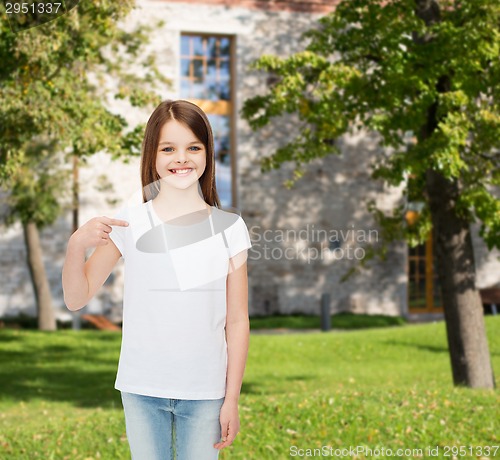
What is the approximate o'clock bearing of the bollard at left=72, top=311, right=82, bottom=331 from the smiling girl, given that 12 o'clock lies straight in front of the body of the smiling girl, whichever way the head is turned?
The bollard is roughly at 6 o'clock from the smiling girl.

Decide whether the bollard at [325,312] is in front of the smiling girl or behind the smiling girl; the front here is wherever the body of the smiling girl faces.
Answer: behind

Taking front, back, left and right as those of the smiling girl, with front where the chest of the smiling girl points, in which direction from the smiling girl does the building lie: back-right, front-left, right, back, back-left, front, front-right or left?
back

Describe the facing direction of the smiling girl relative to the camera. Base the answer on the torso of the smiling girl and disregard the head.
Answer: toward the camera

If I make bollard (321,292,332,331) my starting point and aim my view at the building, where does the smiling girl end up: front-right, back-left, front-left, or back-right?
back-left

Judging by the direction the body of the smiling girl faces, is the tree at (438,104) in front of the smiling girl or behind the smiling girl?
behind

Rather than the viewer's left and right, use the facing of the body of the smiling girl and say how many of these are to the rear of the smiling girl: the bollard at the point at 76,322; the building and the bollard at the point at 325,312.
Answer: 3

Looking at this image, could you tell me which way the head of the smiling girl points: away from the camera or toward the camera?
toward the camera

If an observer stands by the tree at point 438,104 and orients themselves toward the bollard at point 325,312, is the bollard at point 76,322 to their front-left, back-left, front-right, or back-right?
front-left
